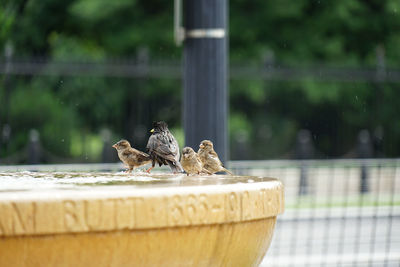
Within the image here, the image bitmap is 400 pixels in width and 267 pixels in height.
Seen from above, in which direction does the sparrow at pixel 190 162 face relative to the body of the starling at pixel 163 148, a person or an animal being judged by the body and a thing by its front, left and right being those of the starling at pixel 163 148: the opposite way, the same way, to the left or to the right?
to the left

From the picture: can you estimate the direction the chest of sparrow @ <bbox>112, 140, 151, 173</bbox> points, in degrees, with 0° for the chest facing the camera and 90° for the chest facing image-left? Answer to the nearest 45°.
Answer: approximately 90°

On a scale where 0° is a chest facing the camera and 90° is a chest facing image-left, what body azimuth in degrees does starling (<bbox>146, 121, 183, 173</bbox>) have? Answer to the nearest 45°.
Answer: approximately 135°

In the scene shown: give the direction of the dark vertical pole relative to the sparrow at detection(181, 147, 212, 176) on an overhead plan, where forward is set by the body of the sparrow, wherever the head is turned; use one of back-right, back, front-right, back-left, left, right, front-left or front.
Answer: back-right

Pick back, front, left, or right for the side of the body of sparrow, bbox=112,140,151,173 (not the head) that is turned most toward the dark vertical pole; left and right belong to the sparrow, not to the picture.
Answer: right
